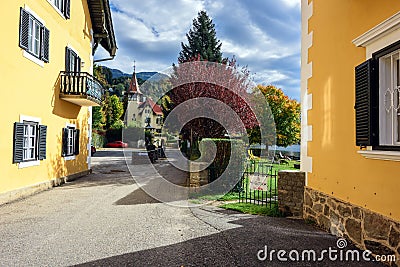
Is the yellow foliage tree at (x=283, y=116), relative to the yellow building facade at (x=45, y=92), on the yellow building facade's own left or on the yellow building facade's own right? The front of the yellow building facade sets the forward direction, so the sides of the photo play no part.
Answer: on the yellow building facade's own left

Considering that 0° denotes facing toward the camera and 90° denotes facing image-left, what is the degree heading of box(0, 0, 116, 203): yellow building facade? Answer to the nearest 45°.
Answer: approximately 315°

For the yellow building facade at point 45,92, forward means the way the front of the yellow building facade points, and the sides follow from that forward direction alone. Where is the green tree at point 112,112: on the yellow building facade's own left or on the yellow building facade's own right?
on the yellow building facade's own left

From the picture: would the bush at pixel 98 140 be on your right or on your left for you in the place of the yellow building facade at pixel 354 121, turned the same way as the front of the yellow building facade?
on your right

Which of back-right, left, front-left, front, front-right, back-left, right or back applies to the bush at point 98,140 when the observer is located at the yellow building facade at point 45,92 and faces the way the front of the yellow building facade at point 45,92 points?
back-left

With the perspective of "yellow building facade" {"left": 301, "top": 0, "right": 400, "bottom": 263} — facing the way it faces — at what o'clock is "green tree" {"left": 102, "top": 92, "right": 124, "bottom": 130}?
The green tree is roughly at 3 o'clock from the yellow building facade.

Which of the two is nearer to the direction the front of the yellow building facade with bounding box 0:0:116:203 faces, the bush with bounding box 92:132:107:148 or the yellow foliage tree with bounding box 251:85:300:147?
the yellow foliage tree

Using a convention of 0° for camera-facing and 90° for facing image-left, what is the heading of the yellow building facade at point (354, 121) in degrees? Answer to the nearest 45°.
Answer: approximately 45°

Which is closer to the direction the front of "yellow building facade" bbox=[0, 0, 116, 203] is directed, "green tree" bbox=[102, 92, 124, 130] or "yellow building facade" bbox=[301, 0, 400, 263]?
the yellow building facade
